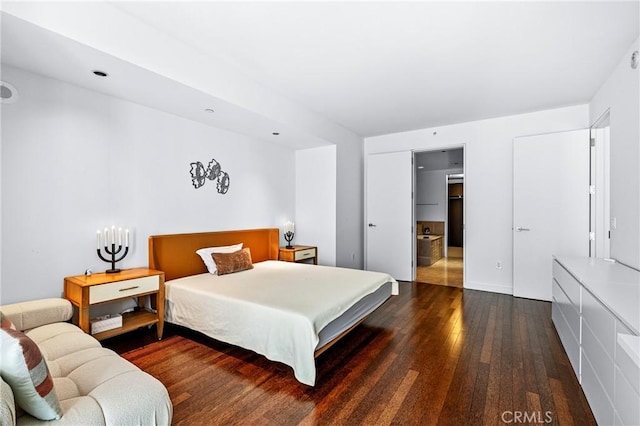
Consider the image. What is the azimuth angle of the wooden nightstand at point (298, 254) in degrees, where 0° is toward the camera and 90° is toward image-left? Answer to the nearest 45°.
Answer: approximately 315°

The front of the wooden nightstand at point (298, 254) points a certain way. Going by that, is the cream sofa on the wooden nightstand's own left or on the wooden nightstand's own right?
on the wooden nightstand's own right

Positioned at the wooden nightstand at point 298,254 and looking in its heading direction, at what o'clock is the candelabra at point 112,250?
The candelabra is roughly at 3 o'clock from the wooden nightstand.

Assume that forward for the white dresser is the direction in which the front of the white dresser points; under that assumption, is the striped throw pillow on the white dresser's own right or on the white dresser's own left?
on the white dresser's own left

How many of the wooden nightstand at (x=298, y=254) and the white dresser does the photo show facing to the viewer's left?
1

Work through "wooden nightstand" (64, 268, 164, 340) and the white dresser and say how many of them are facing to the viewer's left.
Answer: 1

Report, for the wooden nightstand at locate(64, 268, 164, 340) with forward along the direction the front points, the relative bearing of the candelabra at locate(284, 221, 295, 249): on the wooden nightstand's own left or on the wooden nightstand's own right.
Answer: on the wooden nightstand's own left

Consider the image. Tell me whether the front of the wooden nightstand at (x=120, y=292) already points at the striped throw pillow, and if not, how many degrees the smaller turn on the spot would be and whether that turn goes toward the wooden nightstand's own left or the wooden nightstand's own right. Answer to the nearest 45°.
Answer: approximately 45° to the wooden nightstand's own right

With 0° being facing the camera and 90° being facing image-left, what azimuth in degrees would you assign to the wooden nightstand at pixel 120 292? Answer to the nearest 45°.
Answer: approximately 315°

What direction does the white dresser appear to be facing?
to the viewer's left
